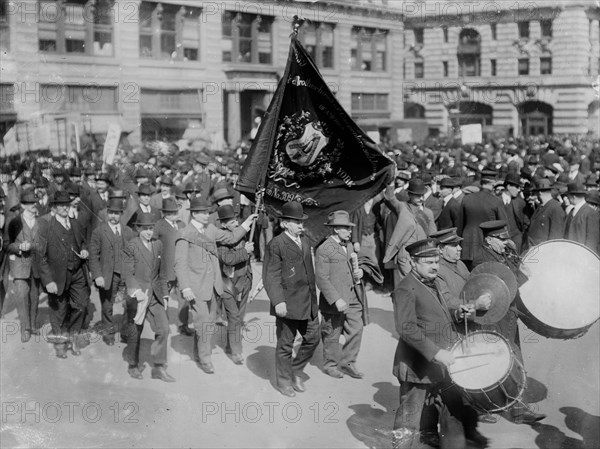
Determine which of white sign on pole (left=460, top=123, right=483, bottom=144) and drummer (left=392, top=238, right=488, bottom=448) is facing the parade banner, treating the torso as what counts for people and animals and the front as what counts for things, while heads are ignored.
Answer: the white sign on pole

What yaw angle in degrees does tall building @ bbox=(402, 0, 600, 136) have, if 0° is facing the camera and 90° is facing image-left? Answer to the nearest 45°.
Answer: approximately 0°

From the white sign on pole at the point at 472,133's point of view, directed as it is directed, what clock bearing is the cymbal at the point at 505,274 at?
The cymbal is roughly at 12 o'clock from the white sign on pole.

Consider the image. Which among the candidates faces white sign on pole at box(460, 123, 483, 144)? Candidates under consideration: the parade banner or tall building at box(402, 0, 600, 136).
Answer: the tall building

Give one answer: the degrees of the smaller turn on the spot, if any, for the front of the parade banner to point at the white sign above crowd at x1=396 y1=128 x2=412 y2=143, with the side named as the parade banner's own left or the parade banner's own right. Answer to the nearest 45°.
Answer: approximately 180°
